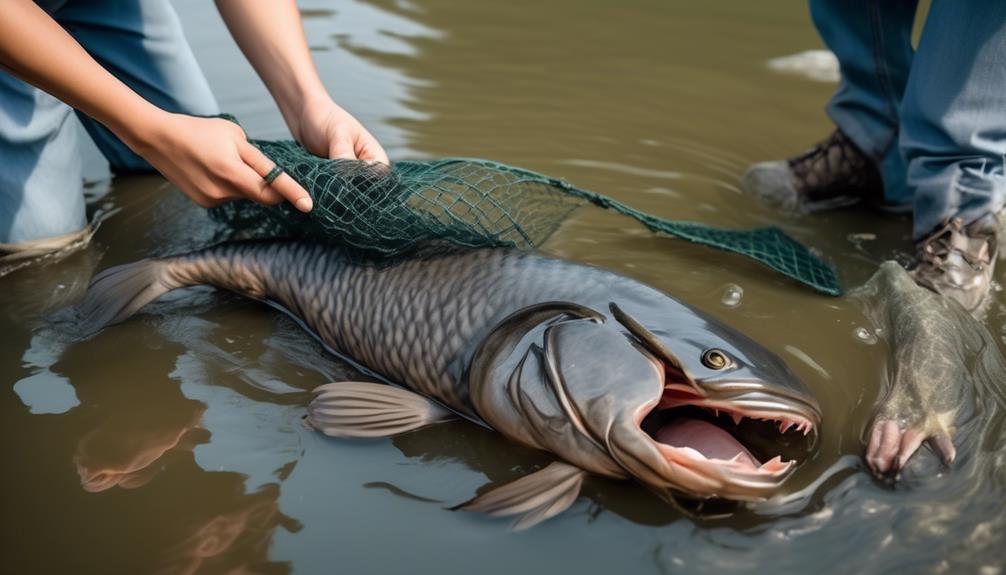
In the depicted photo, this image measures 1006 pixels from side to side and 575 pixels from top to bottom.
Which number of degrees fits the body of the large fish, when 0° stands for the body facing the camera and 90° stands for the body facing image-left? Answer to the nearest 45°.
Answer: approximately 315°
